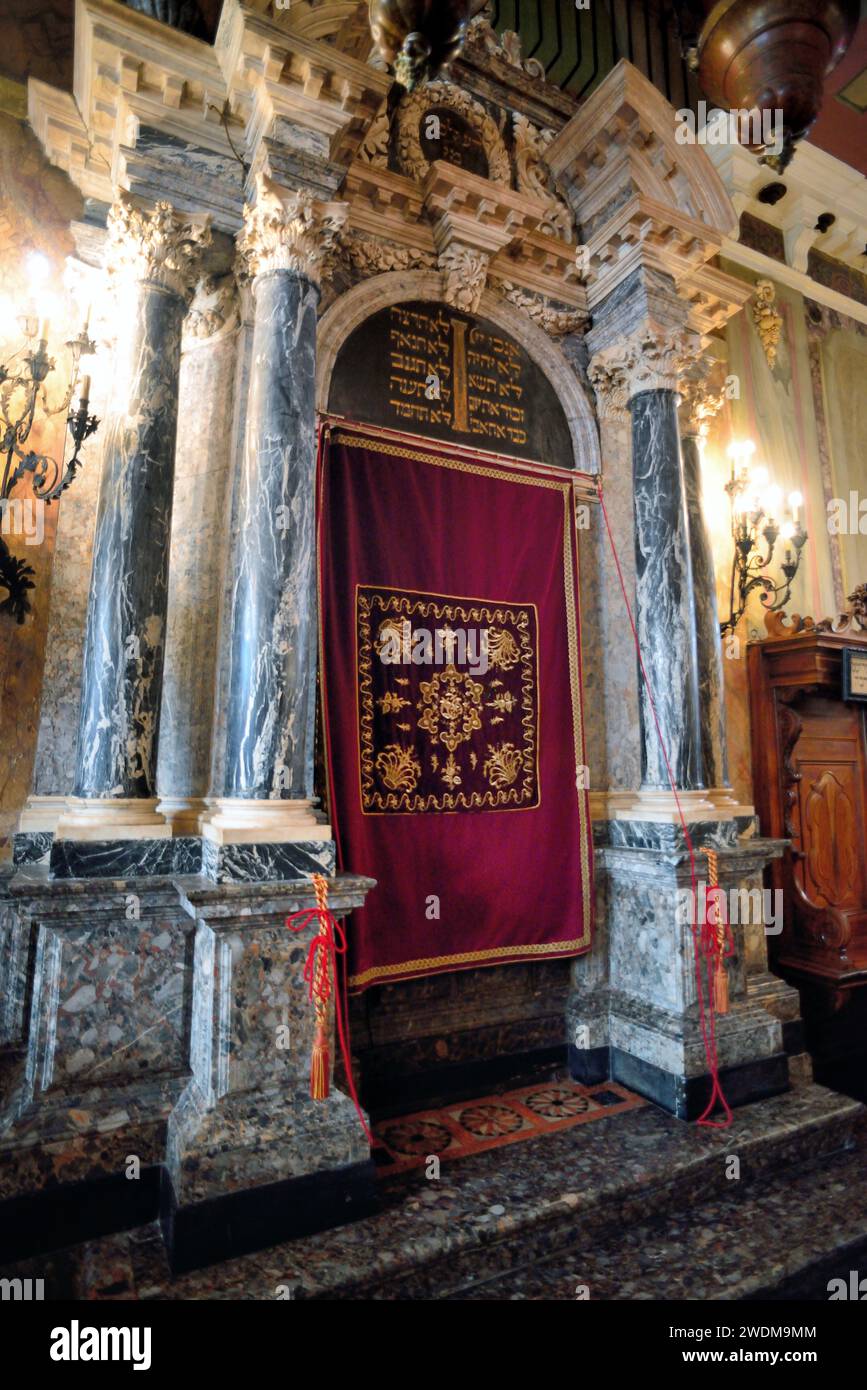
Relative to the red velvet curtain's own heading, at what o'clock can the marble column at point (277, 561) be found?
The marble column is roughly at 3 o'clock from the red velvet curtain.

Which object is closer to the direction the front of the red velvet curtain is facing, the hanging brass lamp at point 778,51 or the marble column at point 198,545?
the hanging brass lamp

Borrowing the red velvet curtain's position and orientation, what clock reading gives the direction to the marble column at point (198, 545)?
The marble column is roughly at 4 o'clock from the red velvet curtain.

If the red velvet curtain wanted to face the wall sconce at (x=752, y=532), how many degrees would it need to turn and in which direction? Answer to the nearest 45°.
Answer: approximately 90° to its left

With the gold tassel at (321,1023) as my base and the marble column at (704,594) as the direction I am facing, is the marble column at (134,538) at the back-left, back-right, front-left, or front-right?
back-left
